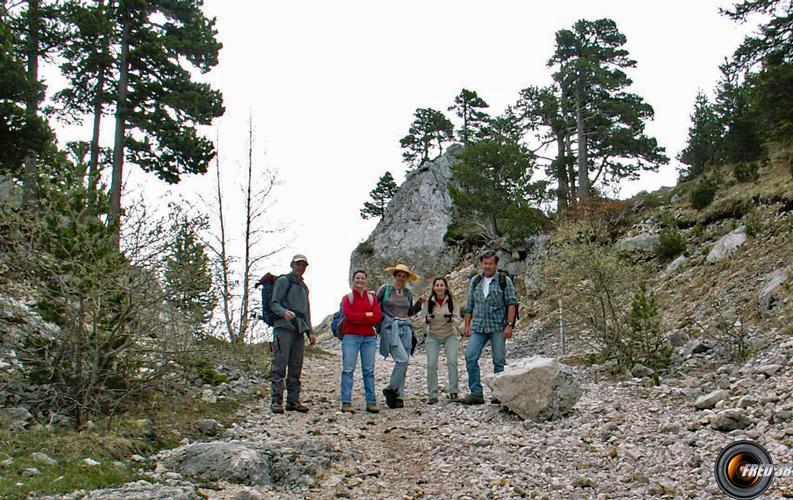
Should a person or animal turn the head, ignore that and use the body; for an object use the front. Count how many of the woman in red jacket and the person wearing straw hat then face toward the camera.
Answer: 2

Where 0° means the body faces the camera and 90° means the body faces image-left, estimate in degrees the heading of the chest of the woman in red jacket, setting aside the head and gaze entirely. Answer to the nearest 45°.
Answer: approximately 0°

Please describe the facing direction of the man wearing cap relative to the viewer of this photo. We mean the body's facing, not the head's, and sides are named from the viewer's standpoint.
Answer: facing the viewer and to the right of the viewer

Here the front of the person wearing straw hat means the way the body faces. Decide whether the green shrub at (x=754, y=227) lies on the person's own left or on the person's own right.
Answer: on the person's own left

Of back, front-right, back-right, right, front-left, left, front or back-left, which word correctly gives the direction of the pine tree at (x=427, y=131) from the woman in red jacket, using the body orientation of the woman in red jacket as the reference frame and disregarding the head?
back

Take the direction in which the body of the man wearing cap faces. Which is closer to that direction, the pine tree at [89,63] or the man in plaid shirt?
the man in plaid shirt

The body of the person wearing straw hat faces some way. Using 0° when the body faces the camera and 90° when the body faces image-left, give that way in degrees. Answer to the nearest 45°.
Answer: approximately 0°

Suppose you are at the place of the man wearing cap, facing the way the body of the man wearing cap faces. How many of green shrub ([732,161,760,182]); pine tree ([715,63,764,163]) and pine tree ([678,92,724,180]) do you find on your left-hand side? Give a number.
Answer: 3

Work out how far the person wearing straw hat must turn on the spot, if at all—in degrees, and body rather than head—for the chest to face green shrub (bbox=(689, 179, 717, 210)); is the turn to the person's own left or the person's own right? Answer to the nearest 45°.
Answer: approximately 135° to the person's own left

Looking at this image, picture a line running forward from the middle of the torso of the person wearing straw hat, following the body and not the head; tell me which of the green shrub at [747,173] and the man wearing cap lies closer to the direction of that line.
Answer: the man wearing cap

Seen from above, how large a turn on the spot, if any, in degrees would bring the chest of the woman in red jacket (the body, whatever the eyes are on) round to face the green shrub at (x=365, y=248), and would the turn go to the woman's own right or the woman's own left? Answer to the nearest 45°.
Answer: approximately 180°

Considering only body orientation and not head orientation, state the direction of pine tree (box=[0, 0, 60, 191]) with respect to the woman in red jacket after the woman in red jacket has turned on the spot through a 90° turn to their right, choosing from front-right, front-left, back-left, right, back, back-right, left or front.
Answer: front-right
